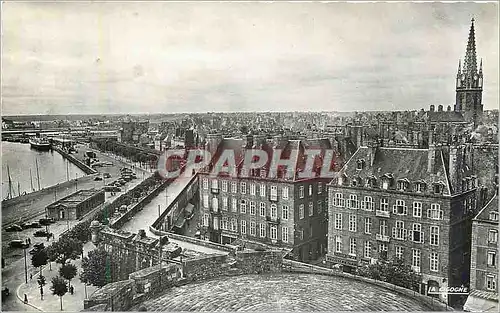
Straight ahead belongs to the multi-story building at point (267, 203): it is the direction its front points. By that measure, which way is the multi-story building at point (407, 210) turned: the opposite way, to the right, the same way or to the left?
the same way

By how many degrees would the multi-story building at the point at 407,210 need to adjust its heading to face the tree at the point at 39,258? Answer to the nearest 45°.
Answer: approximately 45° to its right

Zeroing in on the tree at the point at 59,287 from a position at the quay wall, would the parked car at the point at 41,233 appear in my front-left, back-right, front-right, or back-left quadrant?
front-right

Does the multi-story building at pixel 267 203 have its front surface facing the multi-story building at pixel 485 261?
no

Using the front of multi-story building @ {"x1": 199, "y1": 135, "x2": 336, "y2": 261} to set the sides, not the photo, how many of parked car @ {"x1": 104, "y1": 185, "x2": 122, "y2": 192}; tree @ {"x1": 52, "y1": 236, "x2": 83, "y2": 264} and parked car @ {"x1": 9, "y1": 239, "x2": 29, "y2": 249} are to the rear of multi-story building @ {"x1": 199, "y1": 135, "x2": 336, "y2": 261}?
0

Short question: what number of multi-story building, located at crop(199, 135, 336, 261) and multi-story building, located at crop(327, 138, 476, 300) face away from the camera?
0

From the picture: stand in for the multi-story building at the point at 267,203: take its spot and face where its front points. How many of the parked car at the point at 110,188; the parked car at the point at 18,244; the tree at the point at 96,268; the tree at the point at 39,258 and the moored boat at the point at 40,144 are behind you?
0

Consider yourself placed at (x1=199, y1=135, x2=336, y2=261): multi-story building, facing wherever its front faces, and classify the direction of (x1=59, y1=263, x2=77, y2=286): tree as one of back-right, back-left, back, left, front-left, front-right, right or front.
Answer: front-right

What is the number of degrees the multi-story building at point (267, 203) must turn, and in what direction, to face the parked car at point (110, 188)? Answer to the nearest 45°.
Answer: approximately 45° to its right

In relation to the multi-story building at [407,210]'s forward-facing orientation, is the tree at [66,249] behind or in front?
in front

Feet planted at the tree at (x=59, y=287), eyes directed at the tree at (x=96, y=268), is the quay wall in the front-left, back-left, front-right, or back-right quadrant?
front-left

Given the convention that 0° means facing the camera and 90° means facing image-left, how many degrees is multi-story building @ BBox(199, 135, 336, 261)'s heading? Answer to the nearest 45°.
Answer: approximately 45°

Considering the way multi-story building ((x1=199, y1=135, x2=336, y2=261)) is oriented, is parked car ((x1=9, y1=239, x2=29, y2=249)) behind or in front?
in front

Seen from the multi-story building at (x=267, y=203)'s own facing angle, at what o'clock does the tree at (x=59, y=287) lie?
The tree is roughly at 1 o'clock from the multi-story building.

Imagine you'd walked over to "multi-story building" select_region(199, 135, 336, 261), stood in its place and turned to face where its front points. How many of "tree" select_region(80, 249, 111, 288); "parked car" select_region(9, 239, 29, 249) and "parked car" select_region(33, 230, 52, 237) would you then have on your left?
0

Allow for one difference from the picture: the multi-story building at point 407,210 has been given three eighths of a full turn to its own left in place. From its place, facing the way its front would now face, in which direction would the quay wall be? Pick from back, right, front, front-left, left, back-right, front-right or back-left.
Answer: left

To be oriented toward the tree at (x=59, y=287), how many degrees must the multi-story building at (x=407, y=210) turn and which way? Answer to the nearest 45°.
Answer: approximately 45° to its right
